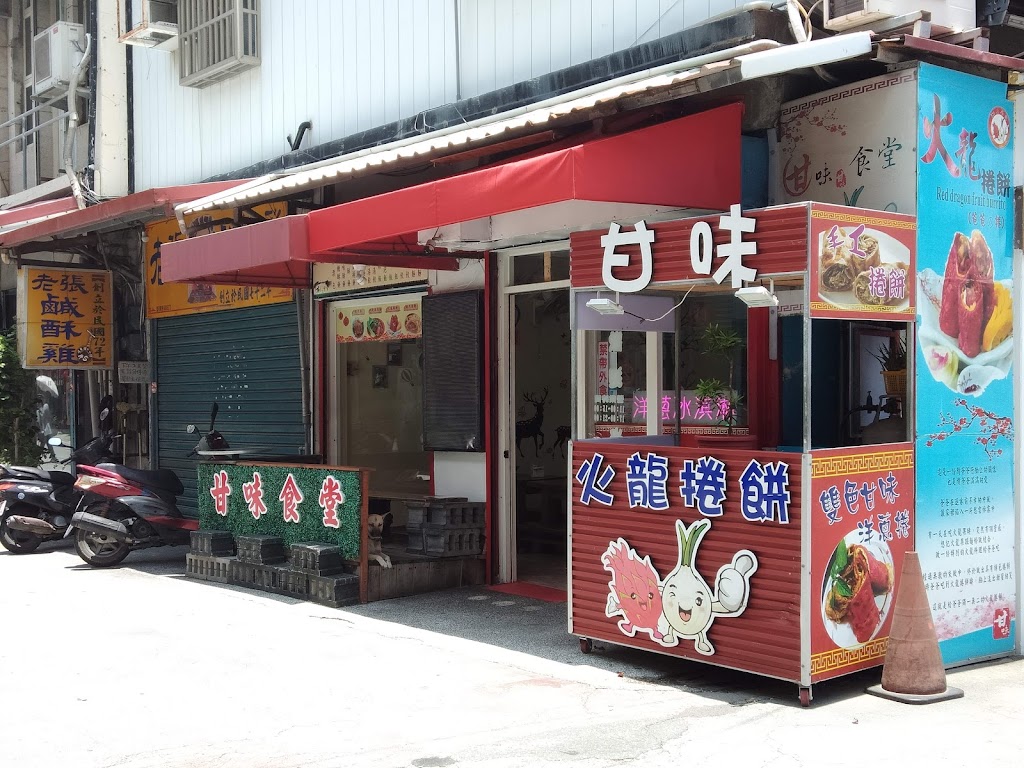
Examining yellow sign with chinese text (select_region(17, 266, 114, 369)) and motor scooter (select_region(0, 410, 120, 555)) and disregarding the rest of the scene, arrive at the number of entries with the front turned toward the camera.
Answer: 1

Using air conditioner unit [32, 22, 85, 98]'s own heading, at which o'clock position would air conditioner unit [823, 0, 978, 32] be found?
air conditioner unit [823, 0, 978, 32] is roughly at 10 o'clock from air conditioner unit [32, 22, 85, 98].

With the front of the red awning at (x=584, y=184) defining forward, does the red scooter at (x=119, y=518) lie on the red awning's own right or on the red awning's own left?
on the red awning's own right

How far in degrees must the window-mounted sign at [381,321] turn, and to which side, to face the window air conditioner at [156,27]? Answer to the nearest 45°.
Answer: approximately 90° to its right

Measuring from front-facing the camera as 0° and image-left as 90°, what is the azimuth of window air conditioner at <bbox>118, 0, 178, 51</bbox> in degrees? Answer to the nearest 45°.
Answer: approximately 45°

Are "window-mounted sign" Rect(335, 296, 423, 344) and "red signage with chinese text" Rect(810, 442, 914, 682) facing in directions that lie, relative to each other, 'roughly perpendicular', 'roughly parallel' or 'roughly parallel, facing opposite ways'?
roughly perpendicular

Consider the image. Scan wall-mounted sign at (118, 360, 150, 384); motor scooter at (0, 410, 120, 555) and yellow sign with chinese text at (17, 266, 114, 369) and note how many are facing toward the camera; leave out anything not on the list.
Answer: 2

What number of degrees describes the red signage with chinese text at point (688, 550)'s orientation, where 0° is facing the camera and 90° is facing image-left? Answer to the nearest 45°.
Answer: approximately 45°

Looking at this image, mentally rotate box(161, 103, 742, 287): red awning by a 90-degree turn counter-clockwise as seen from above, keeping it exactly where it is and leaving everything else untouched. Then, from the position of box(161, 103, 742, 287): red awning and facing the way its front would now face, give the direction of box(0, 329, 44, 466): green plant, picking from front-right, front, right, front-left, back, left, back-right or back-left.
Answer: back

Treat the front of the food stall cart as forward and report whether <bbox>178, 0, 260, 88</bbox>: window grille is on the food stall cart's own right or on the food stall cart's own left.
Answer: on the food stall cart's own right
